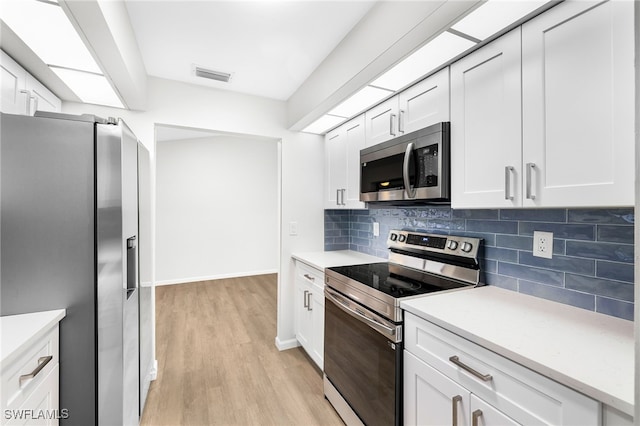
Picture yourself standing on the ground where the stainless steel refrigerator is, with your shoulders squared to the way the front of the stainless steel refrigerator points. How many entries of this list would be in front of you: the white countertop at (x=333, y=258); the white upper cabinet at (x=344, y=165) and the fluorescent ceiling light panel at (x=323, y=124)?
3

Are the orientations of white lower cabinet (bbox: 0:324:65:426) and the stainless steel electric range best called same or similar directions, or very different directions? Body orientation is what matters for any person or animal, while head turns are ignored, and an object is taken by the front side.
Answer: very different directions

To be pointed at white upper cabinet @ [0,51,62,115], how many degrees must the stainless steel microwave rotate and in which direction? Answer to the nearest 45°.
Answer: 0° — it already faces it

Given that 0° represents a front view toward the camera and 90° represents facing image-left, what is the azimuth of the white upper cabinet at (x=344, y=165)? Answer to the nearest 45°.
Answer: approximately 45°

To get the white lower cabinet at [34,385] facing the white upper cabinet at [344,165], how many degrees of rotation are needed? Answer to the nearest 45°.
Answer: approximately 45° to its left

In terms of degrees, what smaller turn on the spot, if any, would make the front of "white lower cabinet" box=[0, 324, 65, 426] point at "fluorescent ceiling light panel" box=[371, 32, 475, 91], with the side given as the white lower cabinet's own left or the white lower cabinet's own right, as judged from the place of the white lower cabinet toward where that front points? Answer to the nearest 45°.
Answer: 0° — it already faces it

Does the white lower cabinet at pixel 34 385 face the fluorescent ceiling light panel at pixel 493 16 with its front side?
yes

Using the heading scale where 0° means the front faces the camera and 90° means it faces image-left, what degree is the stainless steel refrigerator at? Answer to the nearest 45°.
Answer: approximately 270°
